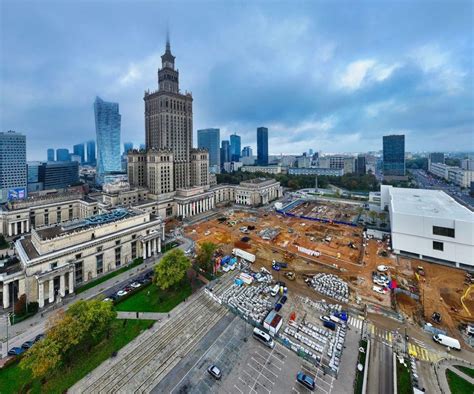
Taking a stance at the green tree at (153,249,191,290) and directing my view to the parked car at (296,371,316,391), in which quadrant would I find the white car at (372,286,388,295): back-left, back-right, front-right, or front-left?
front-left

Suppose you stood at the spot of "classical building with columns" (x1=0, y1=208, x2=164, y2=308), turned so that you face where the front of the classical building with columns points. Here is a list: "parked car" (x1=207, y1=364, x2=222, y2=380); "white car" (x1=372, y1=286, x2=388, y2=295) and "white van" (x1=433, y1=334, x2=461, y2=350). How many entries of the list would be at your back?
0

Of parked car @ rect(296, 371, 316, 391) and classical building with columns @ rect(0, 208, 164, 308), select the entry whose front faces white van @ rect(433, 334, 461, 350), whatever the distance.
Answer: the classical building with columns

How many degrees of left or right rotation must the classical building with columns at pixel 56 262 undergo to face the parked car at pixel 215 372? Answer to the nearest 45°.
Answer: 0° — it already faces it

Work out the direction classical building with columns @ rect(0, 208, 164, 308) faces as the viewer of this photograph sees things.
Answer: facing the viewer and to the right of the viewer

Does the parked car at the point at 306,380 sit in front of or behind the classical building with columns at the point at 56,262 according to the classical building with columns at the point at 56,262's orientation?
in front
